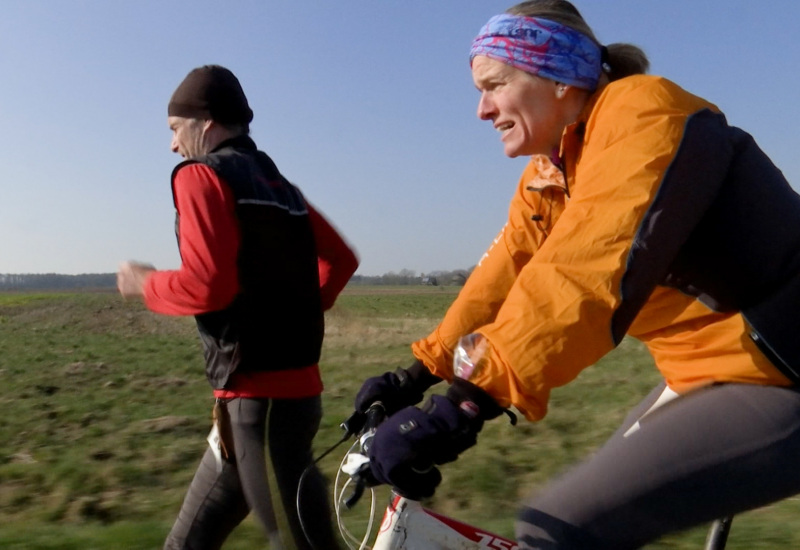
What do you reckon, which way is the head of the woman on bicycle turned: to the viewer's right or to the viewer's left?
to the viewer's left

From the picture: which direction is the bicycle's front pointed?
to the viewer's left

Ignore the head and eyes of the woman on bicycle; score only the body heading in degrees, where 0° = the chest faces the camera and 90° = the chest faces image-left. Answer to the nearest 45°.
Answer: approximately 90°
